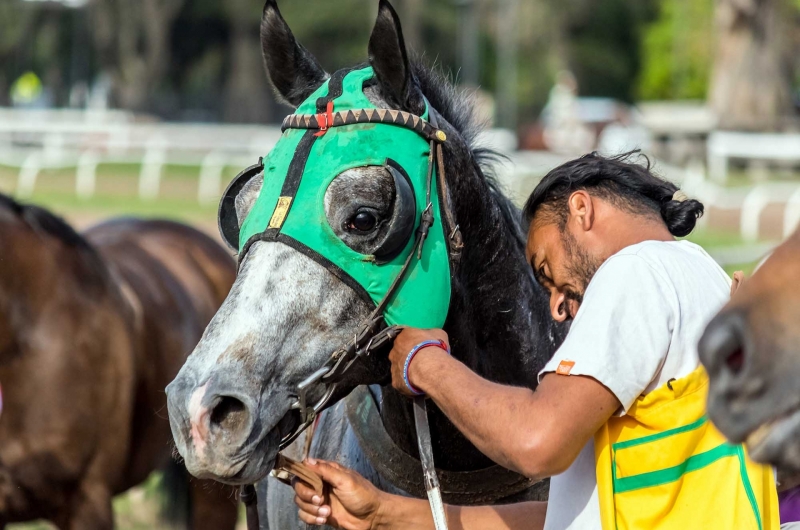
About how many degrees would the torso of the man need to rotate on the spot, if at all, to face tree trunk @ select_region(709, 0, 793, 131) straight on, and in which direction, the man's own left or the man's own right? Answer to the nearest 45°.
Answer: approximately 90° to the man's own right

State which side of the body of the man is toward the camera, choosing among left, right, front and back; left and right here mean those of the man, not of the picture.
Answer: left

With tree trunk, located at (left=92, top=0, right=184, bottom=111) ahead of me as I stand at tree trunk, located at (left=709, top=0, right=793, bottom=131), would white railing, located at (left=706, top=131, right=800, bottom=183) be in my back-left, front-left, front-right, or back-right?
back-left

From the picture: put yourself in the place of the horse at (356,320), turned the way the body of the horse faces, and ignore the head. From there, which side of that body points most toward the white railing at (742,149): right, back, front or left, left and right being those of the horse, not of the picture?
back

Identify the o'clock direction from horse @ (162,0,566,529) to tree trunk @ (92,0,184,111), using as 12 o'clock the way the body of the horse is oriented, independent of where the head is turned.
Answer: The tree trunk is roughly at 4 o'clock from the horse.

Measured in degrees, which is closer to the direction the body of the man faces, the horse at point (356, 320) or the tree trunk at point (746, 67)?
the horse

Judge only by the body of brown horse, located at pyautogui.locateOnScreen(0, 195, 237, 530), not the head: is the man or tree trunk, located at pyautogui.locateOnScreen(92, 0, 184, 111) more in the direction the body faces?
the man
